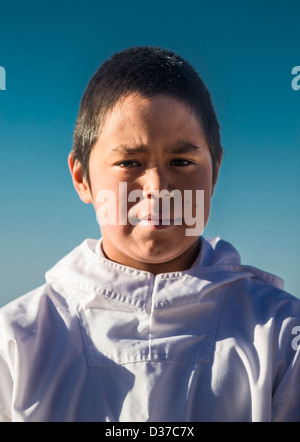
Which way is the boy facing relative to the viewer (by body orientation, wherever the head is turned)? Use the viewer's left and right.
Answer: facing the viewer
